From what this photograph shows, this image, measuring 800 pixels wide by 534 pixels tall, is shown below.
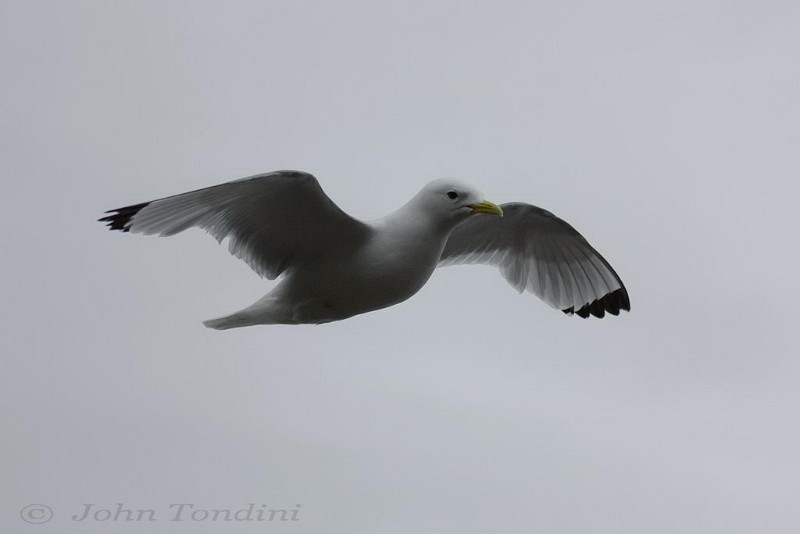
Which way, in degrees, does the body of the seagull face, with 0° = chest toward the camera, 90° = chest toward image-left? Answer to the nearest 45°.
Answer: approximately 315°
